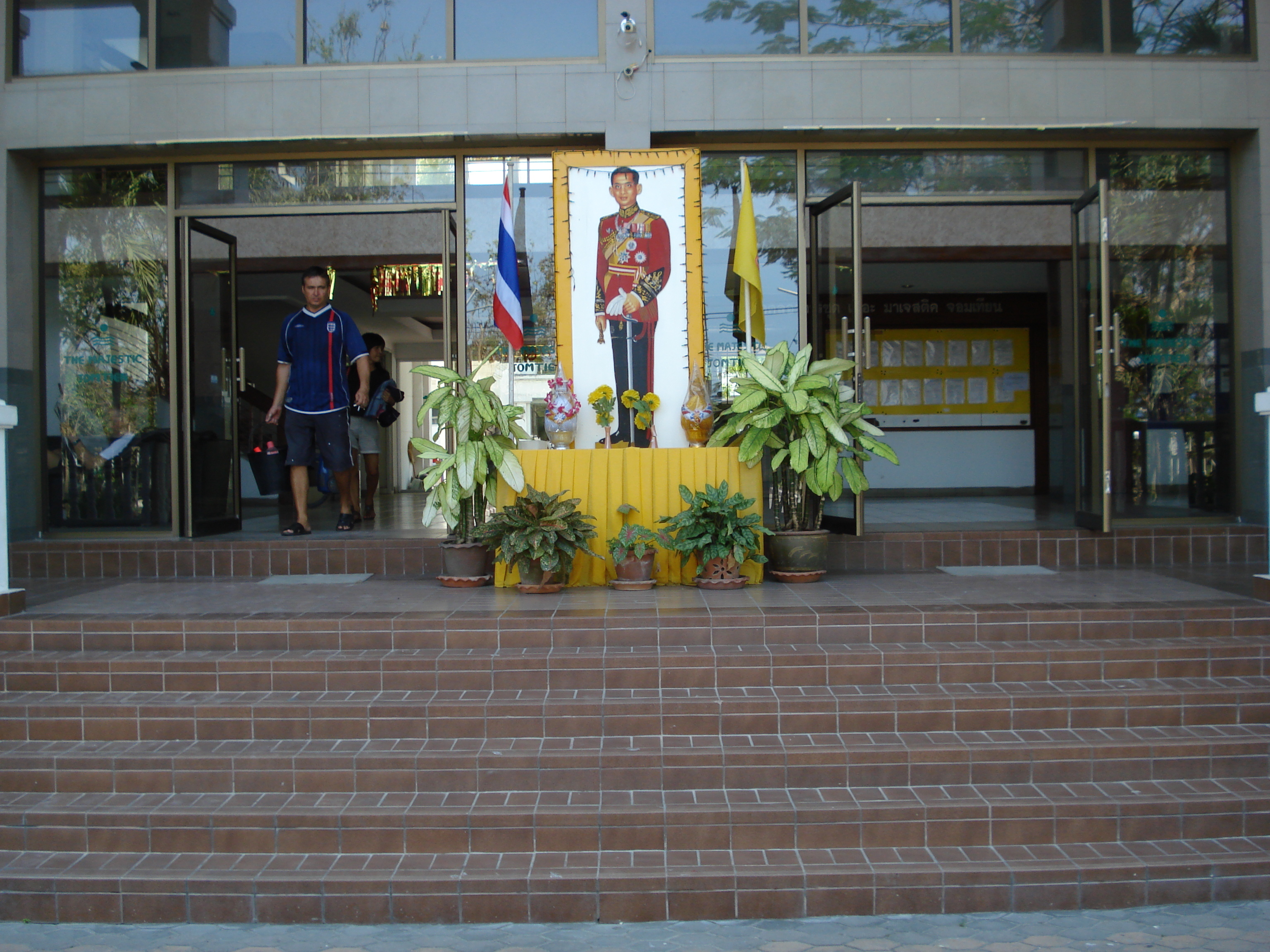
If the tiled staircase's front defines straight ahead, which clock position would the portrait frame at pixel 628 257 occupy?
The portrait frame is roughly at 6 o'clock from the tiled staircase.

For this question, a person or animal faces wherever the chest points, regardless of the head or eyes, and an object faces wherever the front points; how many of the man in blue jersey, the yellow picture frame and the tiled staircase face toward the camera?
3

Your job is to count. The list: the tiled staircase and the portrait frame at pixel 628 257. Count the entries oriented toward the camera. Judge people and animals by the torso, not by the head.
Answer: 2

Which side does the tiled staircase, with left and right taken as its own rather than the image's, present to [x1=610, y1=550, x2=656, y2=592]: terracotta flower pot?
back

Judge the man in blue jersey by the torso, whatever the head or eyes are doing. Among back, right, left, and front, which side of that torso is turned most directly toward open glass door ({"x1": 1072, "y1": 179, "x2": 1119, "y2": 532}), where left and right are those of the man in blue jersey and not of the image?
left

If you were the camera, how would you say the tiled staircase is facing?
facing the viewer

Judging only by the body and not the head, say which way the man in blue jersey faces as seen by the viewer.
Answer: toward the camera

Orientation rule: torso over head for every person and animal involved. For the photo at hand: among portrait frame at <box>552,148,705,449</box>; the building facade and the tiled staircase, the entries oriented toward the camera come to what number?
3

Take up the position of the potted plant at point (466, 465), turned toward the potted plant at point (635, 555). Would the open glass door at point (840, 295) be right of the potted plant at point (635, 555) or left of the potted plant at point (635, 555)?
left

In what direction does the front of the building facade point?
toward the camera

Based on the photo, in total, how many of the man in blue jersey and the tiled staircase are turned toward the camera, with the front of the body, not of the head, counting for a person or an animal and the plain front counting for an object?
2
